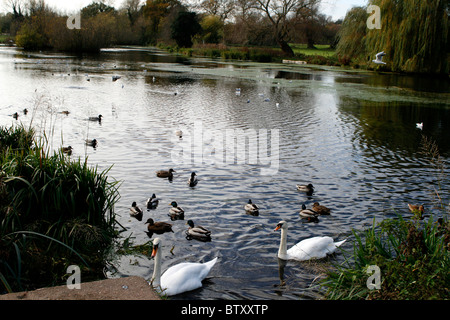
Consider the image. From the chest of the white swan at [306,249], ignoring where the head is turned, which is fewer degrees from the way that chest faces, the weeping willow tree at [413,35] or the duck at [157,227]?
the duck

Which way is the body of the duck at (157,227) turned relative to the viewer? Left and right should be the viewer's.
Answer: facing to the left of the viewer

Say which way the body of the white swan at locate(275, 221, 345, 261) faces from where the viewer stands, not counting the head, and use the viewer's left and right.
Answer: facing to the left of the viewer

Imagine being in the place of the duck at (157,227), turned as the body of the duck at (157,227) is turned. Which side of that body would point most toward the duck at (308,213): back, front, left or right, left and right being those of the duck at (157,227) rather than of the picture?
back

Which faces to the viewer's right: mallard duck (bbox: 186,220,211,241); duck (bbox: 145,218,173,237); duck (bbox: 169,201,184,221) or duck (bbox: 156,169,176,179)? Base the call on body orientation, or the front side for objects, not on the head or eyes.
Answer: duck (bbox: 156,169,176,179)

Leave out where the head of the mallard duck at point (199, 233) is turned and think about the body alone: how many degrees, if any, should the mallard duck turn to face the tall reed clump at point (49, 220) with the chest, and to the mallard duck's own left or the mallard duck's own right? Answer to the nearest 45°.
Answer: approximately 45° to the mallard duck's own left

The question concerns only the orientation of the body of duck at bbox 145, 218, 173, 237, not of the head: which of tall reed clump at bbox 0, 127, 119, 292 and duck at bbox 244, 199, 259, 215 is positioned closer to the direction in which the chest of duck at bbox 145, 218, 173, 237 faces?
the tall reed clump

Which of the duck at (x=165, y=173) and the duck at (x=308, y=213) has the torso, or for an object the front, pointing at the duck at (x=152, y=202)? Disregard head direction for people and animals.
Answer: the duck at (x=308, y=213)

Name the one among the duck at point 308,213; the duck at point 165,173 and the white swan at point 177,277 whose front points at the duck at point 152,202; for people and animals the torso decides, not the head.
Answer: the duck at point 308,213

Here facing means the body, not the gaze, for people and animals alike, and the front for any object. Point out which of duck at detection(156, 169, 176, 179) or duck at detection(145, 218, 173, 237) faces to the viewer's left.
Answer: duck at detection(145, 218, 173, 237)

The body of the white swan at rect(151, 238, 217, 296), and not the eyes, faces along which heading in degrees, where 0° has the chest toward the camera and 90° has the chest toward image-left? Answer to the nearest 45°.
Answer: approximately 45°
